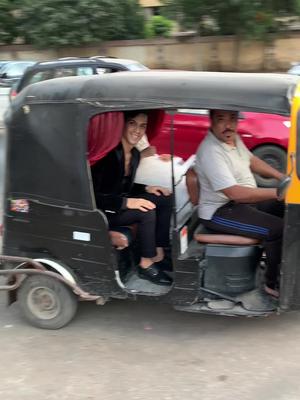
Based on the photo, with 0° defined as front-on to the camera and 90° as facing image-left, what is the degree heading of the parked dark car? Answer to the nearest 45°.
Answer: approximately 270°

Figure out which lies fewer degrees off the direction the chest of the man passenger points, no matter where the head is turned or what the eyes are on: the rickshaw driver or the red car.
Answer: the rickshaw driver

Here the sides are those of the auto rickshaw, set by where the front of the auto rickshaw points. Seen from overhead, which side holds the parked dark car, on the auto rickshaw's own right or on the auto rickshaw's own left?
on the auto rickshaw's own left

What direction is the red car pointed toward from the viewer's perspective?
to the viewer's right

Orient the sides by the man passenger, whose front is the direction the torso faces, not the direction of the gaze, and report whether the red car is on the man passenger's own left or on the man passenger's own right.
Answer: on the man passenger's own left

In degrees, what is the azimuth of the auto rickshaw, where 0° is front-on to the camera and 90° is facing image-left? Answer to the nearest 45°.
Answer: approximately 270°

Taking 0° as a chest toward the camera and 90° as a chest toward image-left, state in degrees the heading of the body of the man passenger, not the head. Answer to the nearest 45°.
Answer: approximately 315°

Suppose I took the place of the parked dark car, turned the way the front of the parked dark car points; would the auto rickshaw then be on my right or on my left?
on my right
